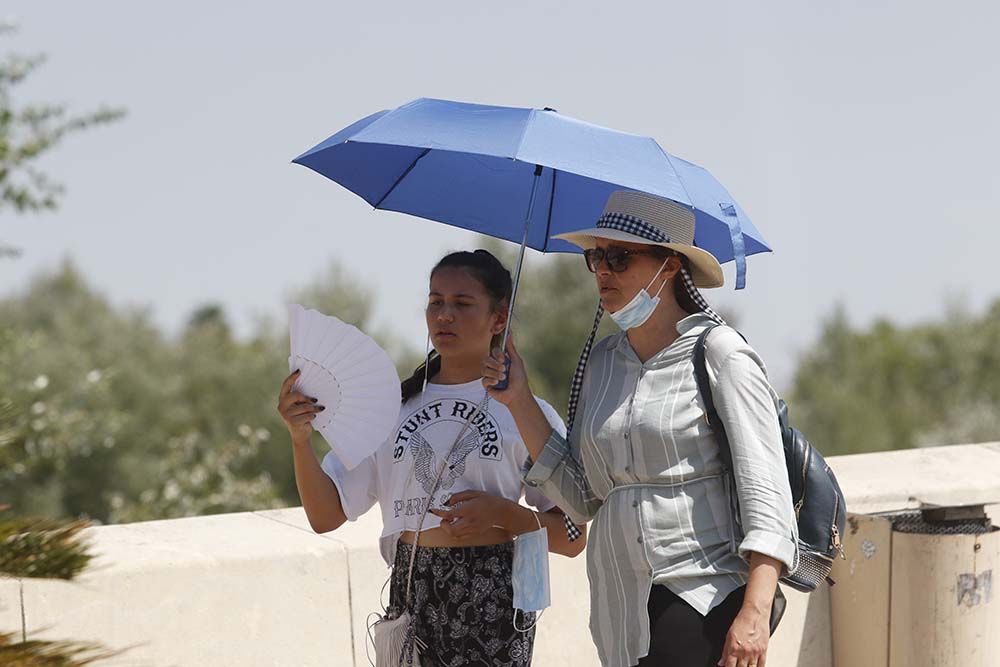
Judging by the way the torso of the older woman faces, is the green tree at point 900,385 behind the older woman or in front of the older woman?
behind

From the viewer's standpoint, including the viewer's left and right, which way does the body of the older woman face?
facing the viewer and to the left of the viewer

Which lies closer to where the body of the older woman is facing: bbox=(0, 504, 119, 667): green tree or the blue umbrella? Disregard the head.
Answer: the green tree

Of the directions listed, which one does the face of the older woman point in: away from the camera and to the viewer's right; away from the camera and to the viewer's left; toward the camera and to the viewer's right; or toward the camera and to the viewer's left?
toward the camera and to the viewer's left

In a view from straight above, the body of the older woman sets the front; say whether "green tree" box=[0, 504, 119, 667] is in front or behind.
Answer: in front

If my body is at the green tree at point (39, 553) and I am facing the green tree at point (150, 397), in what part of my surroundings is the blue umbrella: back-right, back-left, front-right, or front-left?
front-right

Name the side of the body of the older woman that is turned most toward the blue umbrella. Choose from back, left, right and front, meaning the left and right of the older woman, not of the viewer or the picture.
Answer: right

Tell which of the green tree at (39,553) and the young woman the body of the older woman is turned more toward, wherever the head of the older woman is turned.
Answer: the green tree
